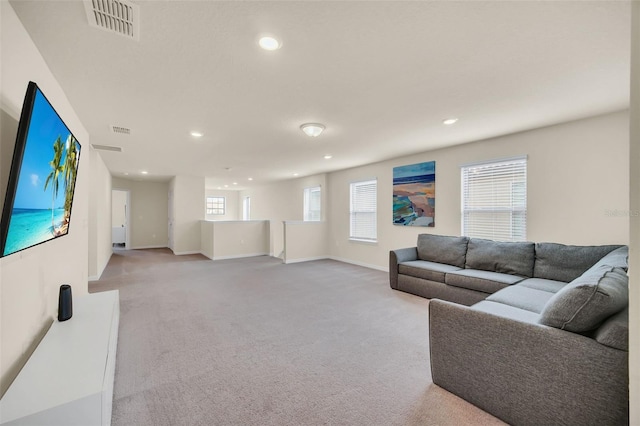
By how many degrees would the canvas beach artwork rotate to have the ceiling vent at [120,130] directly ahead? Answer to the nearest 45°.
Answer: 0° — it already faces it

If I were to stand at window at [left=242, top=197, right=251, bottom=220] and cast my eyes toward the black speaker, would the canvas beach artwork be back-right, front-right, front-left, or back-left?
front-left

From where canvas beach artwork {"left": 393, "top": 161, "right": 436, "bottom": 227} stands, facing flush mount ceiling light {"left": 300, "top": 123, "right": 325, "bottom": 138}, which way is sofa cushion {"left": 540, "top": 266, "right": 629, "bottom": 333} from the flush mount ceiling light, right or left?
left

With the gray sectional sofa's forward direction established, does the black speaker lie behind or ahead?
ahead

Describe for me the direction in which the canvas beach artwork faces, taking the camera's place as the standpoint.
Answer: facing the viewer and to the left of the viewer

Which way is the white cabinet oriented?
to the viewer's right

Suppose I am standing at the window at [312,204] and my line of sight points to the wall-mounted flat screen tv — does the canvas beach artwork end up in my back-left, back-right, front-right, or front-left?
front-left

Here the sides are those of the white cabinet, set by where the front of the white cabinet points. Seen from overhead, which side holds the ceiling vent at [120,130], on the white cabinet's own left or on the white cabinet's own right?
on the white cabinet's own left

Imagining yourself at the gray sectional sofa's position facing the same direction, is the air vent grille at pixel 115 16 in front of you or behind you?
in front

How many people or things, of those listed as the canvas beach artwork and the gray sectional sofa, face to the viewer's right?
0
